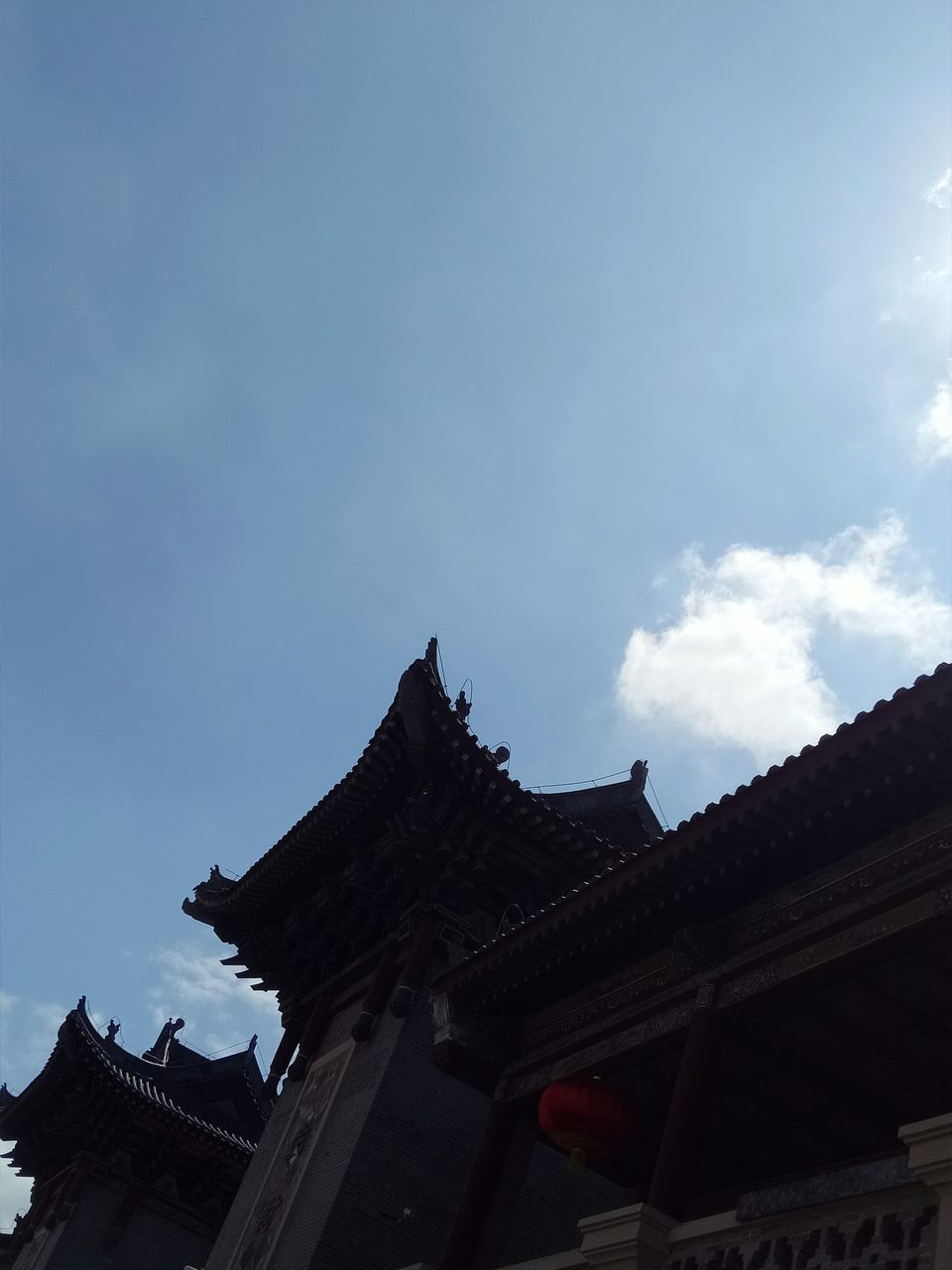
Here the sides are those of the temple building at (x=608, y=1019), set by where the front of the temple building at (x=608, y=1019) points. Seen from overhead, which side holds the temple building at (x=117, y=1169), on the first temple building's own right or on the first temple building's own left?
on the first temple building's own right

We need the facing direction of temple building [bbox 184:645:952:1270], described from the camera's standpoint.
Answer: facing the viewer and to the left of the viewer
